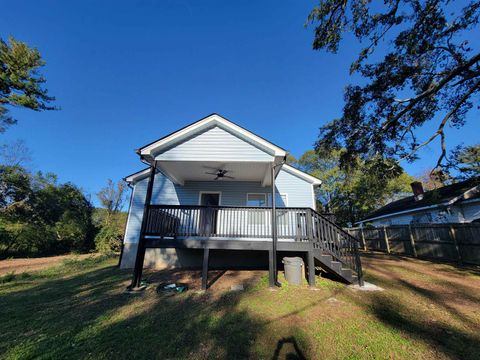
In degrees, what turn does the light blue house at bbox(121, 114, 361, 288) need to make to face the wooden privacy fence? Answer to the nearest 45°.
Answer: approximately 90° to its left

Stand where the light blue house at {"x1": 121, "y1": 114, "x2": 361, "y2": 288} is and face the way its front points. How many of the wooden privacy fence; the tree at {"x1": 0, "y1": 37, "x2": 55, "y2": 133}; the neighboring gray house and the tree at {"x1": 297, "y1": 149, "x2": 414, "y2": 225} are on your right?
1

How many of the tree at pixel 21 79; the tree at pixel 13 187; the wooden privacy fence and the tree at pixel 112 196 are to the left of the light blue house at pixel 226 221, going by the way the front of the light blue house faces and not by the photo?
1

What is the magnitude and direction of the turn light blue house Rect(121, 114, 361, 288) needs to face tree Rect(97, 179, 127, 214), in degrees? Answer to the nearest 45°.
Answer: approximately 135° to its right

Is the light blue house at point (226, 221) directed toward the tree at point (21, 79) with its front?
no

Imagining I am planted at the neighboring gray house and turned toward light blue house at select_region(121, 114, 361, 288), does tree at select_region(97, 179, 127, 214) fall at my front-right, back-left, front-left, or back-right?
front-right

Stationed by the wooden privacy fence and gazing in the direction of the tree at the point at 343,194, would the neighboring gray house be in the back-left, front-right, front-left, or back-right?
front-right

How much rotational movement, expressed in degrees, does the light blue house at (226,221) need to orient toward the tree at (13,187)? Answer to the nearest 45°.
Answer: approximately 135° to its right

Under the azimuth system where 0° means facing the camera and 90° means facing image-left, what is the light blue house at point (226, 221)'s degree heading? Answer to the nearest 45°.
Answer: approximately 0°

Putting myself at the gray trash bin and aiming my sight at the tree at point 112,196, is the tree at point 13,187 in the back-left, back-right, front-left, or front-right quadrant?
front-left

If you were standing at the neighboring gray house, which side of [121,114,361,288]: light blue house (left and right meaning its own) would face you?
left

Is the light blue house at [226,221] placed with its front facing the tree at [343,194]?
no
